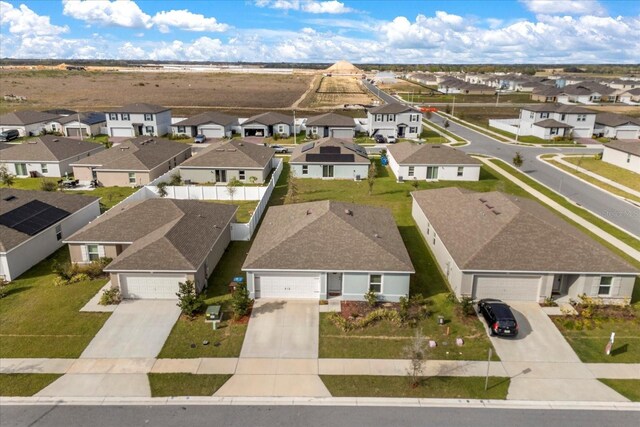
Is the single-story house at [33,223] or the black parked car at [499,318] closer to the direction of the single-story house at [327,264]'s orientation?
the black parked car

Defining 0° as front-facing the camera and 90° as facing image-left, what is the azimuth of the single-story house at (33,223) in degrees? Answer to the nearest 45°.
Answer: approximately 45°

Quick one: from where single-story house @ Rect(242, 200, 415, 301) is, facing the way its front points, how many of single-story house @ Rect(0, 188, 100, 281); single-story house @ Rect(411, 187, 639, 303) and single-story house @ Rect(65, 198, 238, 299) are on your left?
1

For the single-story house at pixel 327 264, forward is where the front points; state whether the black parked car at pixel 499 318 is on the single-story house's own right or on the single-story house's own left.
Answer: on the single-story house's own left

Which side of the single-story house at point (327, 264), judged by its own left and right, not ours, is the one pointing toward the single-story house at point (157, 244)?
right

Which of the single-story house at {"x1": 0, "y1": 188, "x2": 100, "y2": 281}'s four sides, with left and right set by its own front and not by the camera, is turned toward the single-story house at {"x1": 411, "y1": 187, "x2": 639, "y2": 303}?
left

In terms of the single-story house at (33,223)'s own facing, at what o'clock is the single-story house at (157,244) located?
the single-story house at (157,244) is roughly at 9 o'clock from the single-story house at (33,223).

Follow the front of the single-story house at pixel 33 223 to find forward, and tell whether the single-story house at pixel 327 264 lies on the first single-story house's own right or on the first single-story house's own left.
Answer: on the first single-story house's own left

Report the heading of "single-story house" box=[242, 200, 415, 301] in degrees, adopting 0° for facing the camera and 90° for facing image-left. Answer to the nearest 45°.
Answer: approximately 0°

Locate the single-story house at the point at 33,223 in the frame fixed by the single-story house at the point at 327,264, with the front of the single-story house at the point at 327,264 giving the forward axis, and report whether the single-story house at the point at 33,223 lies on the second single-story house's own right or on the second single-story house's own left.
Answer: on the second single-story house's own right
